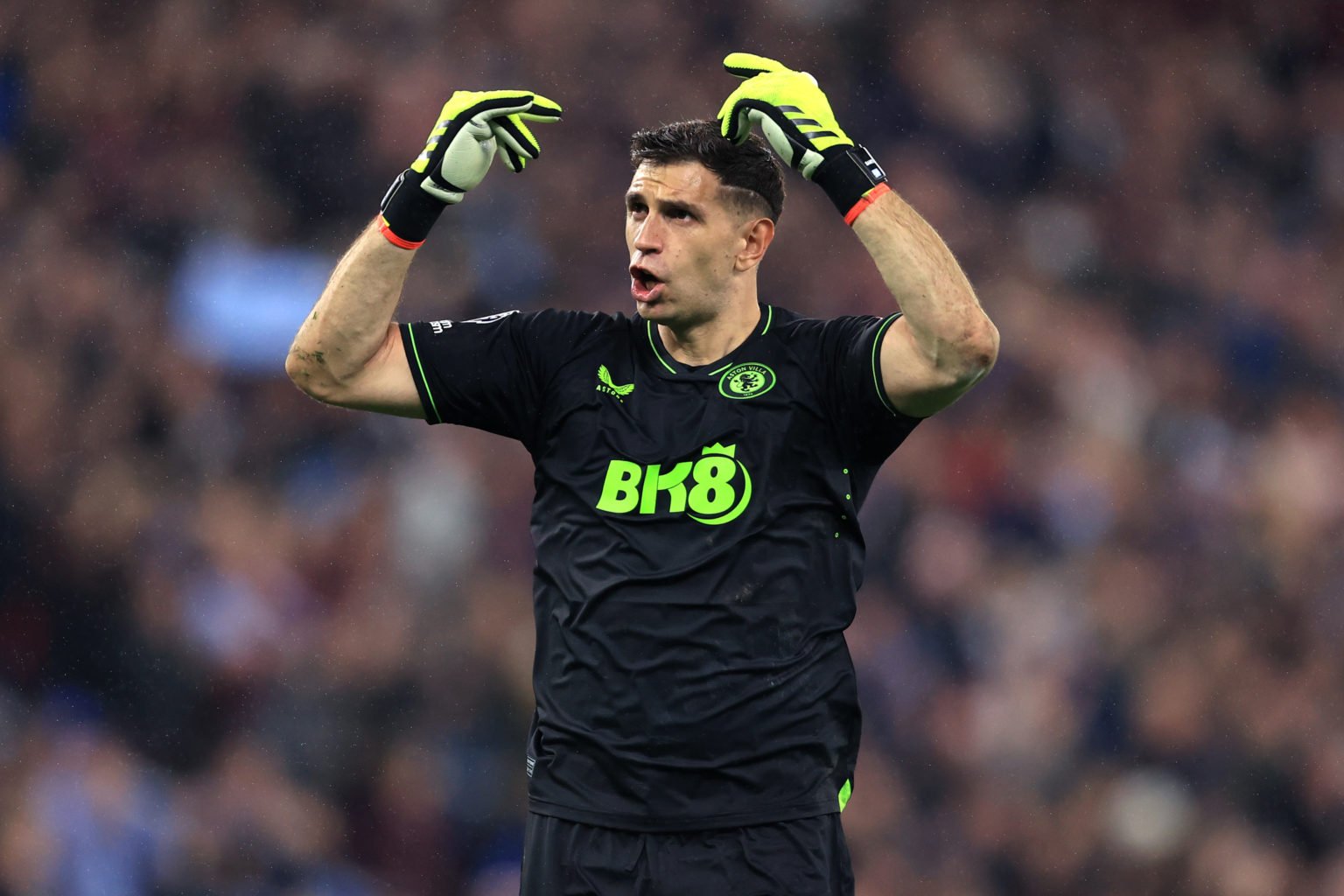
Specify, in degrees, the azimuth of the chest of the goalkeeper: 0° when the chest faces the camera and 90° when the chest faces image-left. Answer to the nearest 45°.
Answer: approximately 0°
